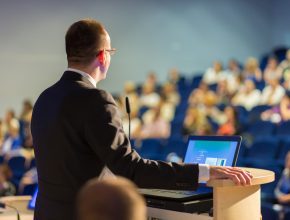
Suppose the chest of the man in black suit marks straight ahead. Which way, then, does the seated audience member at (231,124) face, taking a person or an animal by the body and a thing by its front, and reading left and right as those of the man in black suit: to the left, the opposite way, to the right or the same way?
the opposite way

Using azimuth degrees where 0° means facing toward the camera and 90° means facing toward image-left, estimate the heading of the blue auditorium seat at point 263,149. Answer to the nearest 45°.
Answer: approximately 45°

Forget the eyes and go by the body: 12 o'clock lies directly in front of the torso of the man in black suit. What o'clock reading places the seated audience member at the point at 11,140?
The seated audience member is roughly at 10 o'clock from the man in black suit.

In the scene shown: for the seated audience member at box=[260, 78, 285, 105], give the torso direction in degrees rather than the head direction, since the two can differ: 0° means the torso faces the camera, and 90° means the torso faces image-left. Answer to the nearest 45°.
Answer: approximately 45°

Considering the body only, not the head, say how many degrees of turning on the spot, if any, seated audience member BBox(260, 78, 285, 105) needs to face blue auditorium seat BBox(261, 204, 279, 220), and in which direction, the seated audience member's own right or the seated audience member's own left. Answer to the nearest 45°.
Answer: approximately 45° to the seated audience member's own left

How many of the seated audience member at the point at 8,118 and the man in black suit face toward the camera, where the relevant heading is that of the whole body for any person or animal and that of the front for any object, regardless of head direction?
1

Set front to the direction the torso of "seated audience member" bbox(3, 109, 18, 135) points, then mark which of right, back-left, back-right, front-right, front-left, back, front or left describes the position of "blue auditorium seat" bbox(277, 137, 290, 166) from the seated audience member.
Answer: front-left

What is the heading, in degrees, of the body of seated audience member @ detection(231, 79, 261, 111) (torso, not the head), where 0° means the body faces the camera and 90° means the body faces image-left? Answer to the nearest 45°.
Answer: approximately 45°

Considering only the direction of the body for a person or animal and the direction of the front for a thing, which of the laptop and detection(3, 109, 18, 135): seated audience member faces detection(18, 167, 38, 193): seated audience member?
detection(3, 109, 18, 135): seated audience member

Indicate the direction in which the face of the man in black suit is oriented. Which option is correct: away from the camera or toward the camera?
away from the camera

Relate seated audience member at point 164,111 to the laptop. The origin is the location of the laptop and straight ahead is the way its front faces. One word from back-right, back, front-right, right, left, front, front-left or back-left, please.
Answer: back-right

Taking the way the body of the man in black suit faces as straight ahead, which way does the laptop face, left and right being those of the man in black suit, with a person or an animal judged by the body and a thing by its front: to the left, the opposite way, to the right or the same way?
the opposite way

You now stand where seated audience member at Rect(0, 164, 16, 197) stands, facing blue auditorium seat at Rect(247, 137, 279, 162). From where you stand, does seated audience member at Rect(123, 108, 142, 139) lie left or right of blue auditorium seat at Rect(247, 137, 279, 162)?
left
